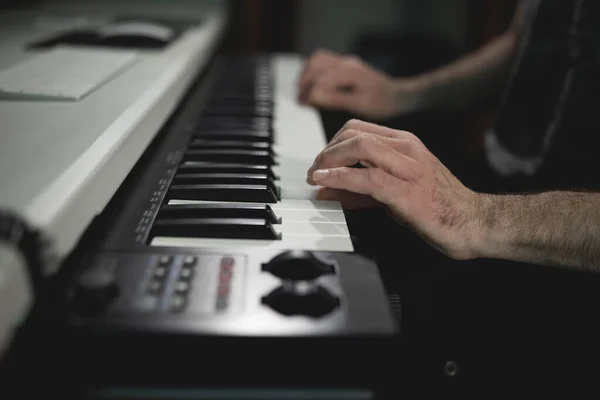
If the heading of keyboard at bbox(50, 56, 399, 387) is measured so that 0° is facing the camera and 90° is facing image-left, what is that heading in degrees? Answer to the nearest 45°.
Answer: approximately 270°

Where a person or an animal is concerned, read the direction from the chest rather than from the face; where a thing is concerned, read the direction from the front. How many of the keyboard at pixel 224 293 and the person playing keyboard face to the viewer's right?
1

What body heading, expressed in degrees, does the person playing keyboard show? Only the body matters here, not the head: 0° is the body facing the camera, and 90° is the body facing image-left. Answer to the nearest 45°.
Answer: approximately 90°

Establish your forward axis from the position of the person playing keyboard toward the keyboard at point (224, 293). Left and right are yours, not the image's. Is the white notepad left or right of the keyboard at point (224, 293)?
right

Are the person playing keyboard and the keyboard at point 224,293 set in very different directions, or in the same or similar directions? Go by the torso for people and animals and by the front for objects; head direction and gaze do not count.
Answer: very different directions

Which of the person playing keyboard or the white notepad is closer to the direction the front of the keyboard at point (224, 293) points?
the person playing keyboard

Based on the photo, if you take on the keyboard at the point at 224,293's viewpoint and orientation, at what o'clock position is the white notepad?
The white notepad is roughly at 8 o'clock from the keyboard.
